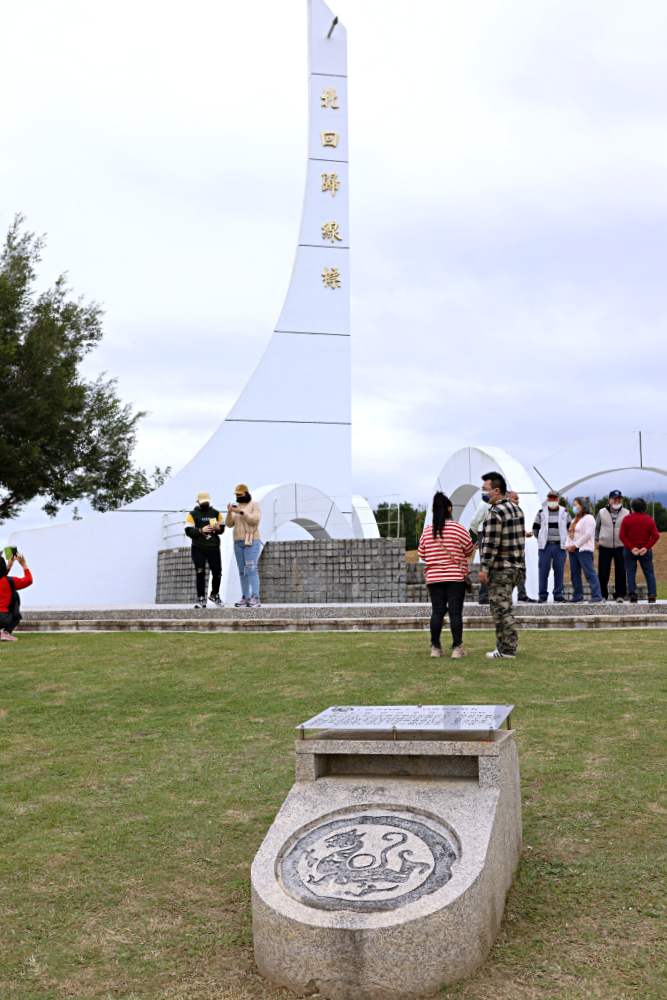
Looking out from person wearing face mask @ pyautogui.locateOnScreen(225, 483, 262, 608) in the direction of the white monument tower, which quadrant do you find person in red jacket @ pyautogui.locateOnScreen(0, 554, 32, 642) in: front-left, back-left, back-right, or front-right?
back-left

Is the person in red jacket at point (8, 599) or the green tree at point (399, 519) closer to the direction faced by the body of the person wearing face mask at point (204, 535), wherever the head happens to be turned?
the person in red jacket

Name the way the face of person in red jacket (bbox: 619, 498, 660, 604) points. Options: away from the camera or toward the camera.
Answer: away from the camera

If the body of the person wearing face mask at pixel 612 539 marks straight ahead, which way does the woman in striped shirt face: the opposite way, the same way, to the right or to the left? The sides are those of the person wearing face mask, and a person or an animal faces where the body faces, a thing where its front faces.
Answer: the opposite way

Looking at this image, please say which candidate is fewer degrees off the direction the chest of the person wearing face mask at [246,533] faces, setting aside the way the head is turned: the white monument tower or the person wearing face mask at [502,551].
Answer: the person wearing face mask

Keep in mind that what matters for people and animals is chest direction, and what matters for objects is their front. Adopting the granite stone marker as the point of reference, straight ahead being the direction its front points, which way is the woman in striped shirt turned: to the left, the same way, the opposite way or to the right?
the opposite way

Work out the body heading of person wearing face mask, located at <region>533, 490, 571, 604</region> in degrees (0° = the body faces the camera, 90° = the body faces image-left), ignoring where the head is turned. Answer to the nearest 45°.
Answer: approximately 0°

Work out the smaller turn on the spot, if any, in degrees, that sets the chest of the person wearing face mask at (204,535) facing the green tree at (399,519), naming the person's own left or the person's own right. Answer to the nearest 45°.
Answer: approximately 135° to the person's own left

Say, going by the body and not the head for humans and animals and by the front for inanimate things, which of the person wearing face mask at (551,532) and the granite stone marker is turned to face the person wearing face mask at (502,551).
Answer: the person wearing face mask at (551,532)

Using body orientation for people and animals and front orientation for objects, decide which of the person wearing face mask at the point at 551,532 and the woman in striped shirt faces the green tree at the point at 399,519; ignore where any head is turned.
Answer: the woman in striped shirt

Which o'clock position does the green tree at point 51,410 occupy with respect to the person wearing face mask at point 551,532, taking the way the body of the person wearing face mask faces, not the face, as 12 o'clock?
The green tree is roughly at 4 o'clock from the person wearing face mask.

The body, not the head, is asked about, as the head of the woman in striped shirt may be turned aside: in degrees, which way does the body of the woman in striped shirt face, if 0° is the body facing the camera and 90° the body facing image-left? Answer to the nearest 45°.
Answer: approximately 180°

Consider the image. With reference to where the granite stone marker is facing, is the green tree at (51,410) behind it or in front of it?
behind
